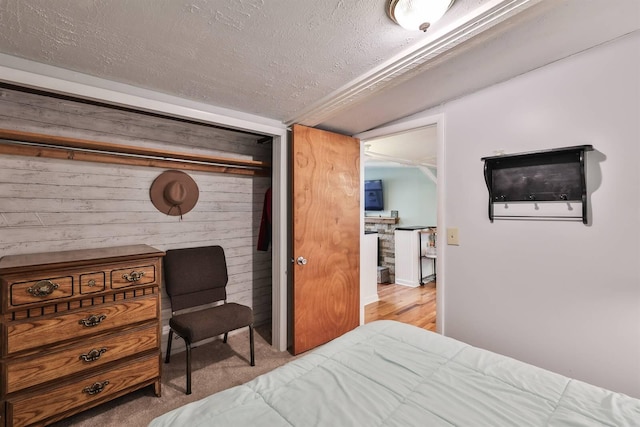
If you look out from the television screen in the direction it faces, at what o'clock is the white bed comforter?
The white bed comforter is roughly at 12 o'clock from the television screen.

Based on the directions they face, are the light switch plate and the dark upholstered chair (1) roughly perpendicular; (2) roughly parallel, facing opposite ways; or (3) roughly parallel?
roughly perpendicular

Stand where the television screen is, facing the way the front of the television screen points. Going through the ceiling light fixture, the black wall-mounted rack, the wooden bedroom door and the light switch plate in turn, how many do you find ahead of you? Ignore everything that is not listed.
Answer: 4

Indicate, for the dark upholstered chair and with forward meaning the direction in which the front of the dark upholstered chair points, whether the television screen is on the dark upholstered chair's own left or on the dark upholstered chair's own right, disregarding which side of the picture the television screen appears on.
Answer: on the dark upholstered chair's own left

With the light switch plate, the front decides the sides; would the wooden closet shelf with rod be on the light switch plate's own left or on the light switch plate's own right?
on the light switch plate's own right

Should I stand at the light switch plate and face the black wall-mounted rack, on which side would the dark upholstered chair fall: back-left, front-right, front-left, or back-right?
back-right

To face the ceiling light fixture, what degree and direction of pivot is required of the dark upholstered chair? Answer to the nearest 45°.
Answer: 0° — it already faces it

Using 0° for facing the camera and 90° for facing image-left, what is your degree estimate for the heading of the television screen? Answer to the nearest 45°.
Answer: approximately 0°
